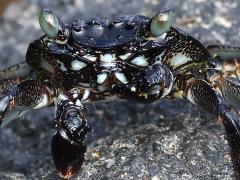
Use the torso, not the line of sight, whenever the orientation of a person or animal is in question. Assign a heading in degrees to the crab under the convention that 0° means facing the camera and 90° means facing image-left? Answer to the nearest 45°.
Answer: approximately 0°
